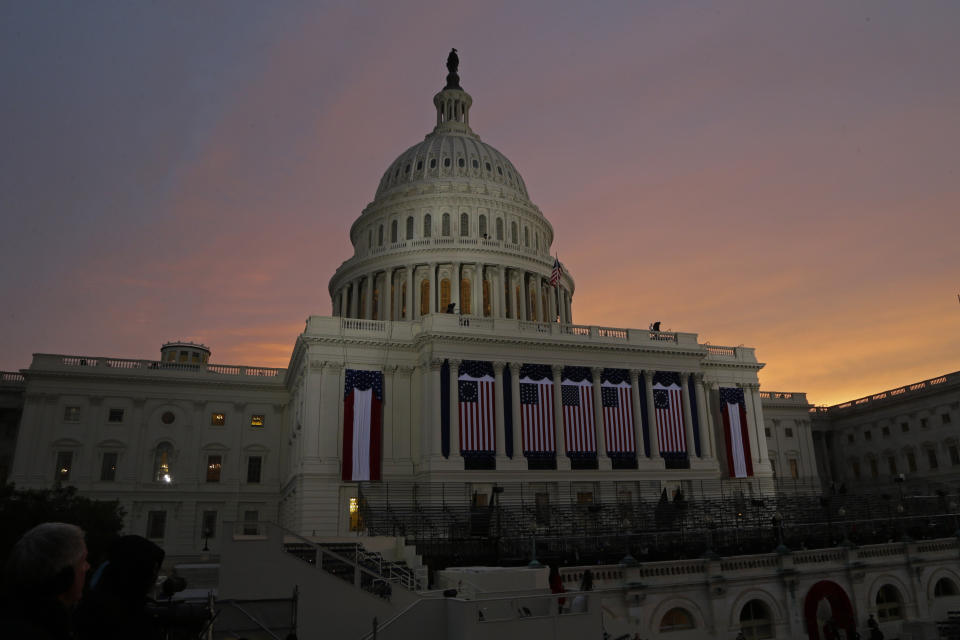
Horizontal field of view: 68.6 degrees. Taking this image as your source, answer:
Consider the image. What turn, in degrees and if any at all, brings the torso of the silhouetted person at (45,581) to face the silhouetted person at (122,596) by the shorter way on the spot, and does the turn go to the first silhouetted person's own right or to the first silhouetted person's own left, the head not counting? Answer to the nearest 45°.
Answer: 0° — they already face them

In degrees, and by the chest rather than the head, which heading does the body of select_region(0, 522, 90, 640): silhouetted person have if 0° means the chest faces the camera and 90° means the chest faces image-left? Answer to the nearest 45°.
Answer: approximately 225°
